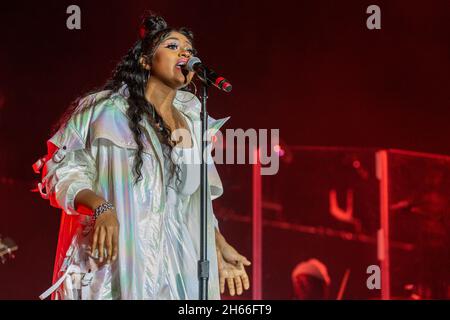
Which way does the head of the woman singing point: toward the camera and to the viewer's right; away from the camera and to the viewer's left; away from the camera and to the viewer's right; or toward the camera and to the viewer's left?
toward the camera and to the viewer's right

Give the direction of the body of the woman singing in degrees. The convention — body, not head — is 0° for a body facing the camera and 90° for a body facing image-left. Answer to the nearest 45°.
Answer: approximately 315°
